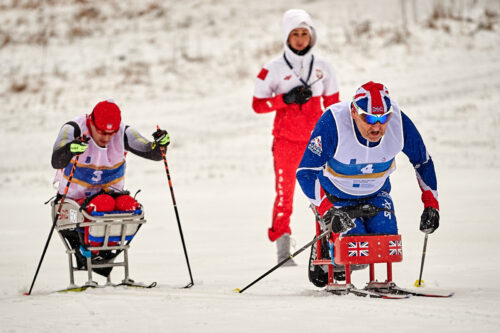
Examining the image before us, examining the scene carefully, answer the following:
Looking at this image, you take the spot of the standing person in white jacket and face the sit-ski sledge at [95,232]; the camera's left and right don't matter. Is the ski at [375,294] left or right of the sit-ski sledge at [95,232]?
left

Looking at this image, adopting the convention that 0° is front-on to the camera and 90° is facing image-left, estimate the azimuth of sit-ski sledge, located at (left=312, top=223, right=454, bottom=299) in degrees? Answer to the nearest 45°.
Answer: approximately 315°

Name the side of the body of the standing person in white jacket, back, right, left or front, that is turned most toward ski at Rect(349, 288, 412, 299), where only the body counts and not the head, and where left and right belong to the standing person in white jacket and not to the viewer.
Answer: front

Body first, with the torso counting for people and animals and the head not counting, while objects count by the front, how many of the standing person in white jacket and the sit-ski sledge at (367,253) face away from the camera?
0

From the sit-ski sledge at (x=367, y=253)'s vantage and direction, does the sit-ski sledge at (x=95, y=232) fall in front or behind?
behind

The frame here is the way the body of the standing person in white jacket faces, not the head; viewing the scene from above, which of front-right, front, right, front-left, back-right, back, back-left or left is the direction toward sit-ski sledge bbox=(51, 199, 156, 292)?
front-right

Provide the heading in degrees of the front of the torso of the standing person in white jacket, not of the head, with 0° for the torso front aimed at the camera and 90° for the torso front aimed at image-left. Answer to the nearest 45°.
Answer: approximately 0°

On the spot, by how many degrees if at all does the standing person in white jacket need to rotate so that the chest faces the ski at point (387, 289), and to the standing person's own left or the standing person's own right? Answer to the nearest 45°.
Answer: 0° — they already face it

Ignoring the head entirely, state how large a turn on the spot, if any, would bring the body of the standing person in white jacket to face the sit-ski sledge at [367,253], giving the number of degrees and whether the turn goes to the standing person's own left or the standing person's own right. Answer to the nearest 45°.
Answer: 0° — they already face it
